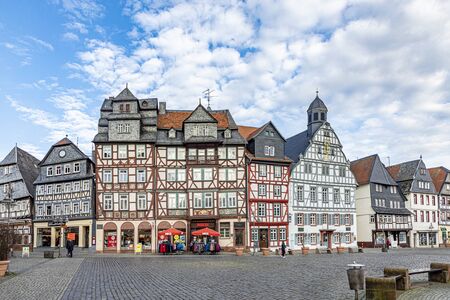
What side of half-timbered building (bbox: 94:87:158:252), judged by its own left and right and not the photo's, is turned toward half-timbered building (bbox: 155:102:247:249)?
left

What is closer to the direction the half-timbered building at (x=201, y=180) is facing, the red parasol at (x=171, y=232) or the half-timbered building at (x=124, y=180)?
the red parasol

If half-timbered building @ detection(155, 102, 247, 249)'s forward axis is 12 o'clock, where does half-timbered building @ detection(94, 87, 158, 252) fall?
half-timbered building @ detection(94, 87, 158, 252) is roughly at 3 o'clock from half-timbered building @ detection(155, 102, 247, 249).

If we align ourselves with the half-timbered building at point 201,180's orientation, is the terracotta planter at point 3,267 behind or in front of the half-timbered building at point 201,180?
in front

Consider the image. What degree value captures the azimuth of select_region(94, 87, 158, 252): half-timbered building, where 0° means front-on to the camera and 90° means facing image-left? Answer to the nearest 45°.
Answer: approximately 0°

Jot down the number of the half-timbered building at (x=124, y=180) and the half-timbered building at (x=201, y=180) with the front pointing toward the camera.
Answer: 2

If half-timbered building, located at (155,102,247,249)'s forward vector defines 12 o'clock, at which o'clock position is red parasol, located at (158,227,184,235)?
The red parasol is roughly at 1 o'clock from the half-timbered building.
